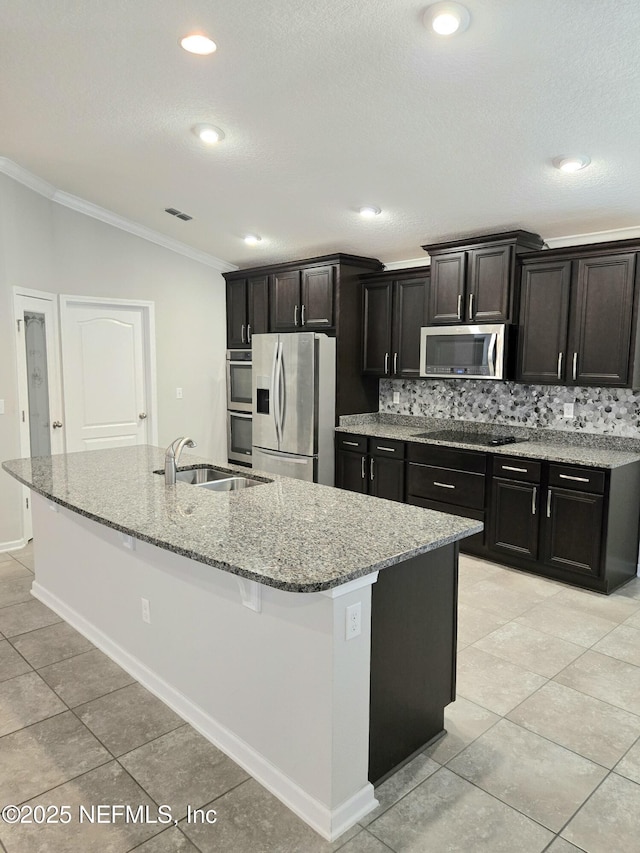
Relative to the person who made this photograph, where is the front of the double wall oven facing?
facing the viewer and to the left of the viewer

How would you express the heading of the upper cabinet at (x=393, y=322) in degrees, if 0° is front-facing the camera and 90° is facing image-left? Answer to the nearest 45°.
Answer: approximately 45°

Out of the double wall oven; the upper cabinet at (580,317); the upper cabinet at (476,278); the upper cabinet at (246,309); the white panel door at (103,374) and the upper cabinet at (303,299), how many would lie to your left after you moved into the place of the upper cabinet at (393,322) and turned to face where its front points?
2

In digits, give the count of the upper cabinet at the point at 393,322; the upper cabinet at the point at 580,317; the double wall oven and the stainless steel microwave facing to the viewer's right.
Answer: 0

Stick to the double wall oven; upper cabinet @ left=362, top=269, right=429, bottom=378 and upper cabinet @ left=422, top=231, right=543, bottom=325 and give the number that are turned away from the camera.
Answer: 0

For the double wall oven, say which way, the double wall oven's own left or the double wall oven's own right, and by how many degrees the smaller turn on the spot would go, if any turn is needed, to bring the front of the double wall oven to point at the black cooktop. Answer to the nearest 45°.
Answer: approximately 90° to the double wall oven's own left

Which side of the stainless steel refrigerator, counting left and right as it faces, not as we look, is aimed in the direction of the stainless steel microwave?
left

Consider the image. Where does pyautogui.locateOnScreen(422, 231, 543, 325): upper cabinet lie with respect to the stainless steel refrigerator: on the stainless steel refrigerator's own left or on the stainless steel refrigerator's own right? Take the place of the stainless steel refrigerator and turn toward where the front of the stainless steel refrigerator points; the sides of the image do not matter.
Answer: on the stainless steel refrigerator's own left

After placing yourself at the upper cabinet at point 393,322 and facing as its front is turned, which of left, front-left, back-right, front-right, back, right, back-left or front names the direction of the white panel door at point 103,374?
front-right

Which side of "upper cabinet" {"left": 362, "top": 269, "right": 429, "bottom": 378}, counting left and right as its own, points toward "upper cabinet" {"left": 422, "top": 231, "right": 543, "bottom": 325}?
left

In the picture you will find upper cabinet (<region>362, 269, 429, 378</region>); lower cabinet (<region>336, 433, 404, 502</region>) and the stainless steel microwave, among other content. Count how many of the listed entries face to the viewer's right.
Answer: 0

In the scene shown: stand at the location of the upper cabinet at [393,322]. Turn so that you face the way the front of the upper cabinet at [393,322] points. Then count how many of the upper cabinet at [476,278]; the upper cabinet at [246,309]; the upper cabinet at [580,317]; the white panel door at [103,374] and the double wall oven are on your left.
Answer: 2

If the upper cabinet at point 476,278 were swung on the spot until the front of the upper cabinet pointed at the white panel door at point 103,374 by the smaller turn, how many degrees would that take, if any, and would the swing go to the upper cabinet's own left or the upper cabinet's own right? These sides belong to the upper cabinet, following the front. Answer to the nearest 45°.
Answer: approximately 45° to the upper cabinet's own right

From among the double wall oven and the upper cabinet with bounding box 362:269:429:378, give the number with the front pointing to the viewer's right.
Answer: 0

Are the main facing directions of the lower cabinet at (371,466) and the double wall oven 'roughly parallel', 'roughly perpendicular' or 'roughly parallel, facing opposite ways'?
roughly parallel
